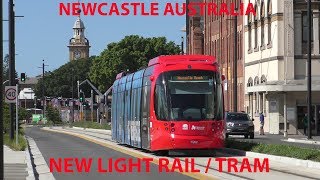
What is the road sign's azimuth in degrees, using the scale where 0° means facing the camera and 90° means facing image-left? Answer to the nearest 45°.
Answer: approximately 0°
